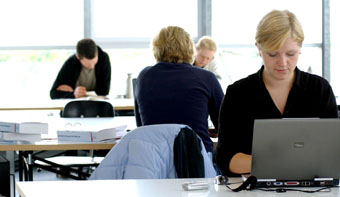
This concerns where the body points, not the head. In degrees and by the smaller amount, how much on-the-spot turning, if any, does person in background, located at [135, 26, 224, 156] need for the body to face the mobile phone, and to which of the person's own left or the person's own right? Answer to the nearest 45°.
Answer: approximately 180°

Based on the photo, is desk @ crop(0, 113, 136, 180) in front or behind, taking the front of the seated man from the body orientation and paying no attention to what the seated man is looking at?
in front

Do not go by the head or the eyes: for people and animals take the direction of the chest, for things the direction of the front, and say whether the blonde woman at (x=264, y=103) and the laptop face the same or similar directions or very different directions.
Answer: very different directions

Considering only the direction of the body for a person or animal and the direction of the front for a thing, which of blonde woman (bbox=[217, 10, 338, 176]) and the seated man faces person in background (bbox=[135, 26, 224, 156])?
the seated man

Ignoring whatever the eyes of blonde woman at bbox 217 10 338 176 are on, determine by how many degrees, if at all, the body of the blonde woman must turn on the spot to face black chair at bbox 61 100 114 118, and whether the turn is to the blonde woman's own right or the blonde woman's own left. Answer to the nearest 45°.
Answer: approximately 135° to the blonde woman's own right

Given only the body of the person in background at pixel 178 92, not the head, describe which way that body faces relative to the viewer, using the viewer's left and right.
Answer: facing away from the viewer

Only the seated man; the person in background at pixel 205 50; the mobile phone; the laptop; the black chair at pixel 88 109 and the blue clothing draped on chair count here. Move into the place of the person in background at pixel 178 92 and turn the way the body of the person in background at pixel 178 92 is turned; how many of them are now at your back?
3

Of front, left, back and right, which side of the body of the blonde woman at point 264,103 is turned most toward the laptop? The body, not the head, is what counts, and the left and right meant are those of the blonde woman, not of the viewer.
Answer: front

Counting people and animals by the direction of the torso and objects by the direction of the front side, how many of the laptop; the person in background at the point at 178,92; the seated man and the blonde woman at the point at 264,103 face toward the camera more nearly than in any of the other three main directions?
2

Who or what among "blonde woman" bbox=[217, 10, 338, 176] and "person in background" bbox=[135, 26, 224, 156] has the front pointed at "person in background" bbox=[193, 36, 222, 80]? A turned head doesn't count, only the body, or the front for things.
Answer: "person in background" bbox=[135, 26, 224, 156]

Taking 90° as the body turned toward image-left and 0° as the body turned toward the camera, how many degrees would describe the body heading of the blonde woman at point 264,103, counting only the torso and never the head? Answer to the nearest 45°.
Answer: approximately 0°

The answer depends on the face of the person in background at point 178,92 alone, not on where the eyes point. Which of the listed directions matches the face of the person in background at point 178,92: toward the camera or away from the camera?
away from the camera

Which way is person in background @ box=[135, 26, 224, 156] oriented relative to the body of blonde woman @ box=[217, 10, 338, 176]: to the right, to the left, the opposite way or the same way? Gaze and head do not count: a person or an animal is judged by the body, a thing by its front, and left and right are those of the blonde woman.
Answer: the opposite way

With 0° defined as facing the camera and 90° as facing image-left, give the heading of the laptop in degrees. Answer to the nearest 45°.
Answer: approximately 180°
